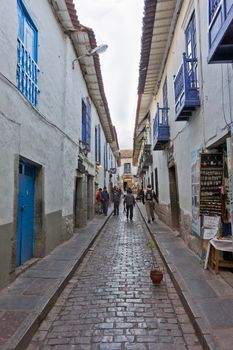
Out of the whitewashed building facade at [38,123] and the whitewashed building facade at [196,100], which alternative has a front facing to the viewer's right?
the whitewashed building facade at [38,123]

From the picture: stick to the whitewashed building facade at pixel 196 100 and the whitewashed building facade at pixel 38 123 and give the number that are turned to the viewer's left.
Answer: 1

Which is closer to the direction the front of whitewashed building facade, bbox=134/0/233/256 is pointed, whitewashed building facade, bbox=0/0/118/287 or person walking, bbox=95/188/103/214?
the whitewashed building facade

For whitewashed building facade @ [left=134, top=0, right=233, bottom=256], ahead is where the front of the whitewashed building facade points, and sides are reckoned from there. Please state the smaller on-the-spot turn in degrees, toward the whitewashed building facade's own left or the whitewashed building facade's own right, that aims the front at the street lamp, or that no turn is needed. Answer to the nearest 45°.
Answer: approximately 45° to the whitewashed building facade's own right

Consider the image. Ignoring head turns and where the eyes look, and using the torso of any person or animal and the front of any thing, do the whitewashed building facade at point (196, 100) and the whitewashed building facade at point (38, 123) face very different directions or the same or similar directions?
very different directions

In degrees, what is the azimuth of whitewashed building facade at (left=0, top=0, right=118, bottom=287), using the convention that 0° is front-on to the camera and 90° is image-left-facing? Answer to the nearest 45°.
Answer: approximately 270°

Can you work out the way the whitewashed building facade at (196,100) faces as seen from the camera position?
facing to the left of the viewer

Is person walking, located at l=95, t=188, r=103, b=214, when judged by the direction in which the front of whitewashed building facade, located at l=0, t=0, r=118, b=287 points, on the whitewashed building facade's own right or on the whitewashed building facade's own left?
on the whitewashed building facade's own left

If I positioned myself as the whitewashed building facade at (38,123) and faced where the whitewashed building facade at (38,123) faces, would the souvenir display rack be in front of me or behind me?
in front
